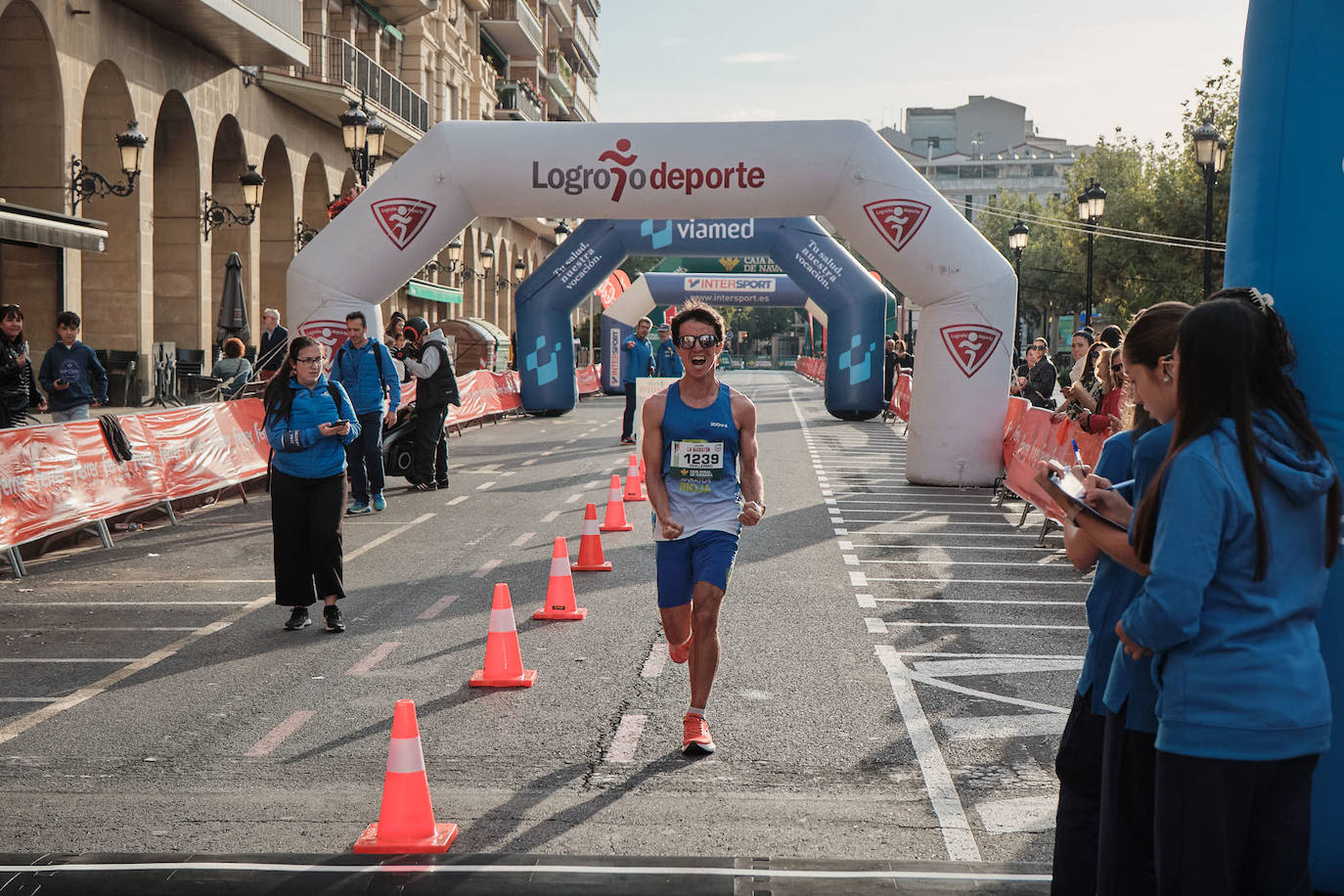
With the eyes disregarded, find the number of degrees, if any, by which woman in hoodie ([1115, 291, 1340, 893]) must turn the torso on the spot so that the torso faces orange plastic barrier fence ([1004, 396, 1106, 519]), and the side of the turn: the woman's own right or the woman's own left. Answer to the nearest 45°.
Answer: approximately 45° to the woman's own right

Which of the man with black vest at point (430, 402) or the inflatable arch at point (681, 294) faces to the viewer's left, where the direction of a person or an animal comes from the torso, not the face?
the man with black vest

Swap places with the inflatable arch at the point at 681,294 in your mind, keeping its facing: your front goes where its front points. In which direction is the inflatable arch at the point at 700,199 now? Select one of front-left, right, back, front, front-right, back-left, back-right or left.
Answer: front

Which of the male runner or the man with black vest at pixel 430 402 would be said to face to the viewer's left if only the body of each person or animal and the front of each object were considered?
the man with black vest

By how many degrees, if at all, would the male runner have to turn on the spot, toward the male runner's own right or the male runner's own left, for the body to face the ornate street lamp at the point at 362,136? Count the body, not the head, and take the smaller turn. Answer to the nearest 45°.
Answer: approximately 180°

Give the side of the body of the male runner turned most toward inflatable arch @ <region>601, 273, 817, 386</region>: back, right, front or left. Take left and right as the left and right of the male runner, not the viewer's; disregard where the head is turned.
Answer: back

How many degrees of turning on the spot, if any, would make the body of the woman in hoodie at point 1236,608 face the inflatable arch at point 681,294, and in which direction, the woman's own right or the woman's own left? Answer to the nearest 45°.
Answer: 0° — they already face it

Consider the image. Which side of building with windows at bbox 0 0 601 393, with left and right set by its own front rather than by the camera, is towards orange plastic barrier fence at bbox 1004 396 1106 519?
front

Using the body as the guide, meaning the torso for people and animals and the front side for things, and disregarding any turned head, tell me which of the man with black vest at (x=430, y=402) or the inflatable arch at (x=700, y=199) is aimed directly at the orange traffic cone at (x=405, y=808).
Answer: the inflatable arch

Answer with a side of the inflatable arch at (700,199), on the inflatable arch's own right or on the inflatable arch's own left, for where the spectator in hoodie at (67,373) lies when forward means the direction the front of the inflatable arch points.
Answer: on the inflatable arch's own right

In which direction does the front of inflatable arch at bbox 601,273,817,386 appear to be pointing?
toward the camera

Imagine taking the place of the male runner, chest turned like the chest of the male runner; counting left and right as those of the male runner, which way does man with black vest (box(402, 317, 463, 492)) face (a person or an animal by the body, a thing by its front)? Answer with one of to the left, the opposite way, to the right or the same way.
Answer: to the right

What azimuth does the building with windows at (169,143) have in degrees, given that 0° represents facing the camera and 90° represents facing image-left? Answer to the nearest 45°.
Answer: approximately 315°

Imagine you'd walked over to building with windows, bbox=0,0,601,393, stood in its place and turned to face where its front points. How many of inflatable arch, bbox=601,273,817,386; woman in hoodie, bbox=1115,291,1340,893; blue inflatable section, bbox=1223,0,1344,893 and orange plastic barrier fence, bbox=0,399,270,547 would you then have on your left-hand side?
1

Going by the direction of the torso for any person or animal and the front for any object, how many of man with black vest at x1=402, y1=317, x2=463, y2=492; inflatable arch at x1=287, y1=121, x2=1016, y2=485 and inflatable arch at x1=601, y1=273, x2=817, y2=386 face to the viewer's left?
1

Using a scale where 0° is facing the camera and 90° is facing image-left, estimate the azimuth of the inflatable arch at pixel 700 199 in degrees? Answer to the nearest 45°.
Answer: approximately 0°

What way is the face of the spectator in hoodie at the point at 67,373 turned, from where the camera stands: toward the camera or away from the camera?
toward the camera

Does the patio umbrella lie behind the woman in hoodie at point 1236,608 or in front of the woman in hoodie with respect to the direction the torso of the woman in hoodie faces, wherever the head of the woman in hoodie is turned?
in front
